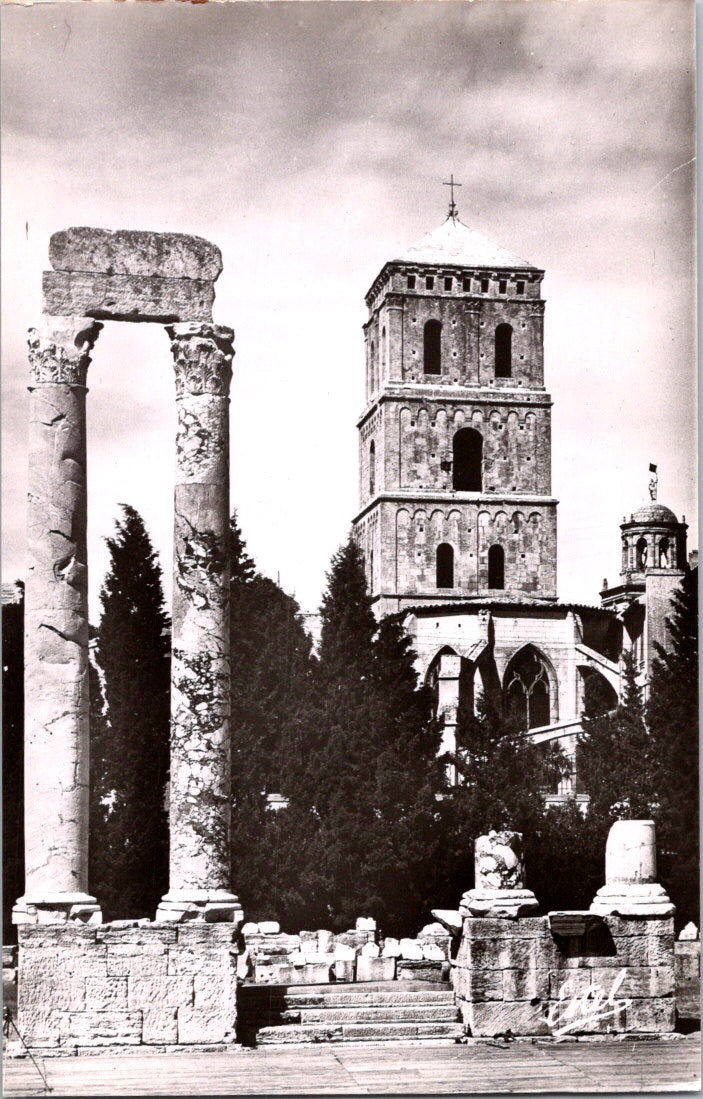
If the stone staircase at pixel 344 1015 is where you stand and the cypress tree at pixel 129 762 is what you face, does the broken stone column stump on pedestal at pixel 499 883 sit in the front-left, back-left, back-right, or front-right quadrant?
back-right

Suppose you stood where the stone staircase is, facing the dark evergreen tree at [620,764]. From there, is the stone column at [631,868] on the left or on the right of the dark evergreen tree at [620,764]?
right

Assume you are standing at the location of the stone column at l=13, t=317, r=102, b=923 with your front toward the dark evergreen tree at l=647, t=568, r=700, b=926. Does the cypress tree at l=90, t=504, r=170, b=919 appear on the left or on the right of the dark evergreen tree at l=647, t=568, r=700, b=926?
left

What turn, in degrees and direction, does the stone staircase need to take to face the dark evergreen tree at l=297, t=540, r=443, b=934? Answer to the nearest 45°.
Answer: approximately 180°

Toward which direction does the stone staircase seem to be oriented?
toward the camera

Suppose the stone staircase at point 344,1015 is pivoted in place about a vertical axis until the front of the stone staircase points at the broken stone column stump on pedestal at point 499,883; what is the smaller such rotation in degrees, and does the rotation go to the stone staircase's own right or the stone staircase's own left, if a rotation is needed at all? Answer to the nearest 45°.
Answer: approximately 90° to the stone staircase's own left

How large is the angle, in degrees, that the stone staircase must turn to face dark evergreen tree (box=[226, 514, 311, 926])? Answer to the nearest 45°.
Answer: approximately 180°

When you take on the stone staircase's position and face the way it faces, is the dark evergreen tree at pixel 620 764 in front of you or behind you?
behind

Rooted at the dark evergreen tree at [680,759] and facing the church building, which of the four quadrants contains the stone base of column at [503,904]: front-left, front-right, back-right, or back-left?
back-left
